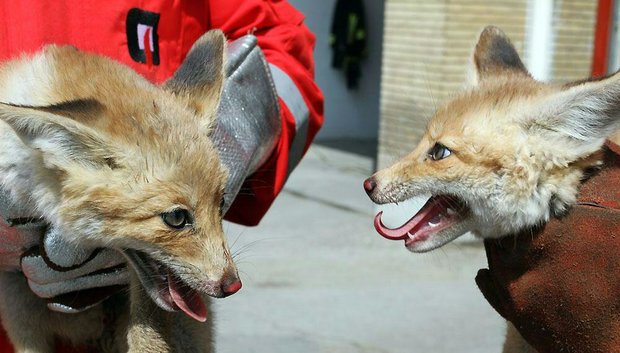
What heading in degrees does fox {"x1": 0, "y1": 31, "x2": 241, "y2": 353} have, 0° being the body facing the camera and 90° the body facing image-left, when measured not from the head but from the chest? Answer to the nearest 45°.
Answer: approximately 315°

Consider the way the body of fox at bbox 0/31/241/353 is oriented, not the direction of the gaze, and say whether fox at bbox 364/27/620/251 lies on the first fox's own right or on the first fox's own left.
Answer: on the first fox's own left
